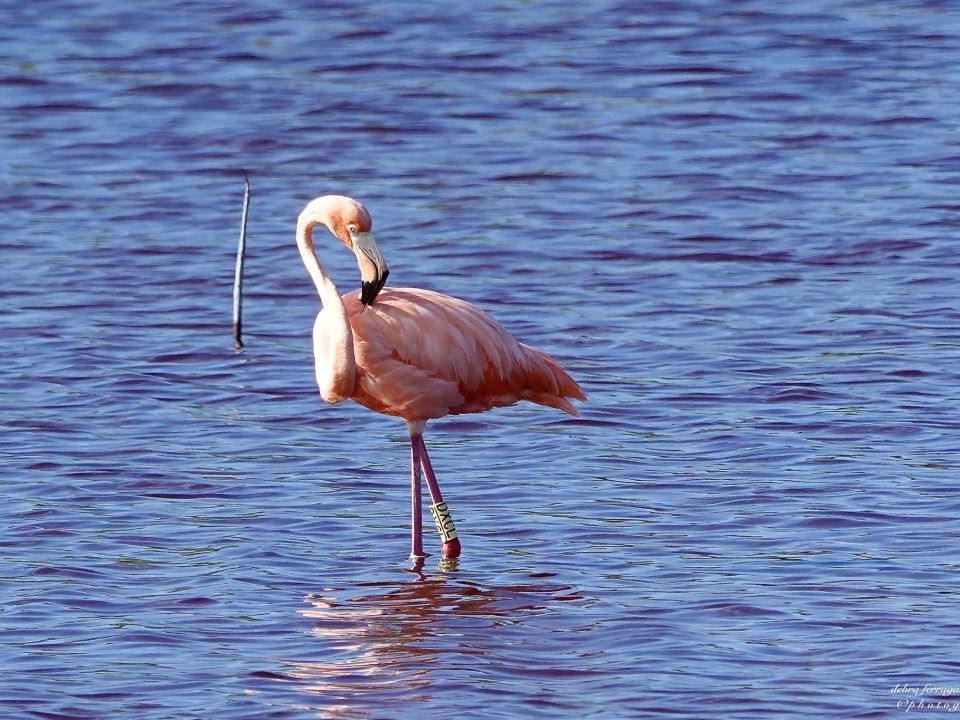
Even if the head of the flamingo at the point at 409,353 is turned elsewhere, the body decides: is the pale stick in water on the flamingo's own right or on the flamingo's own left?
on the flamingo's own right

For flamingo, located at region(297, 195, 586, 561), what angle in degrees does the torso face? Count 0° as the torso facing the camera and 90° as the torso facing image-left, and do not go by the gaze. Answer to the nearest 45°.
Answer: approximately 90°
